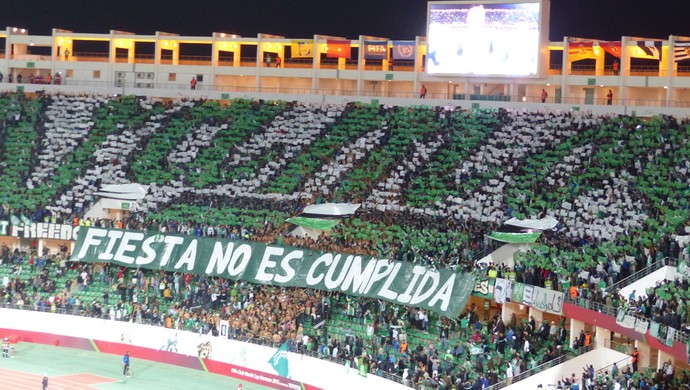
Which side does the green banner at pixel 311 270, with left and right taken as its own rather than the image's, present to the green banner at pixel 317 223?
back

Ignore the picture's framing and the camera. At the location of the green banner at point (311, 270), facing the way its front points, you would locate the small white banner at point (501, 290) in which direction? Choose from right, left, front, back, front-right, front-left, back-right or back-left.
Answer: front-left

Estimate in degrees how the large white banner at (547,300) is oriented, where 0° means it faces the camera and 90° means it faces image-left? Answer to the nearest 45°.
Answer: approximately 45°

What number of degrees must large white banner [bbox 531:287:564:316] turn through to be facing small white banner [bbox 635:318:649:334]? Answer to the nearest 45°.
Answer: approximately 90° to its left

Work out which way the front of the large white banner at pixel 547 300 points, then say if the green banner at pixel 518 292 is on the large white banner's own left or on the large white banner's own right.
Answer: on the large white banner's own right

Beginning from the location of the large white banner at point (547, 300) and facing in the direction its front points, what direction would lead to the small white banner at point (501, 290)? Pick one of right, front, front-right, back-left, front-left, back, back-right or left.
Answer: right

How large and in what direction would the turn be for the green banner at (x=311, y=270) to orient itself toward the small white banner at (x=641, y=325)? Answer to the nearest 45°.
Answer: approximately 45° to its left

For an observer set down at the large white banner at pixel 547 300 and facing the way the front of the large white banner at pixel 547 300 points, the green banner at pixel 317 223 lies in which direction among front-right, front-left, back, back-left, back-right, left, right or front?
right

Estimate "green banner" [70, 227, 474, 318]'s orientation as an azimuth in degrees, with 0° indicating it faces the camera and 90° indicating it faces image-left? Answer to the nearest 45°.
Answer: approximately 0°
